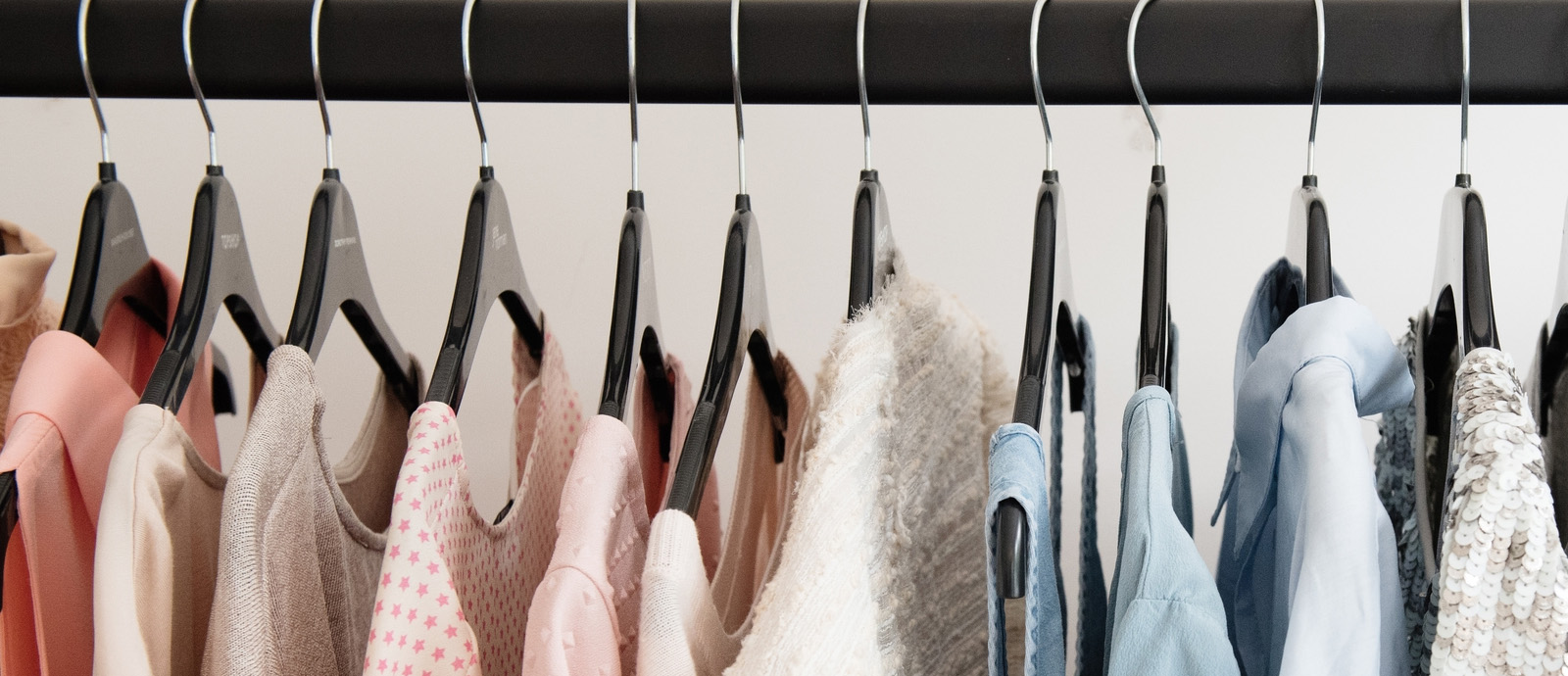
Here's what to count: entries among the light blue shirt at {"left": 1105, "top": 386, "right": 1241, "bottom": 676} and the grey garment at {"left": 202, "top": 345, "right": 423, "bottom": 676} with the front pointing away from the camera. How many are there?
0
